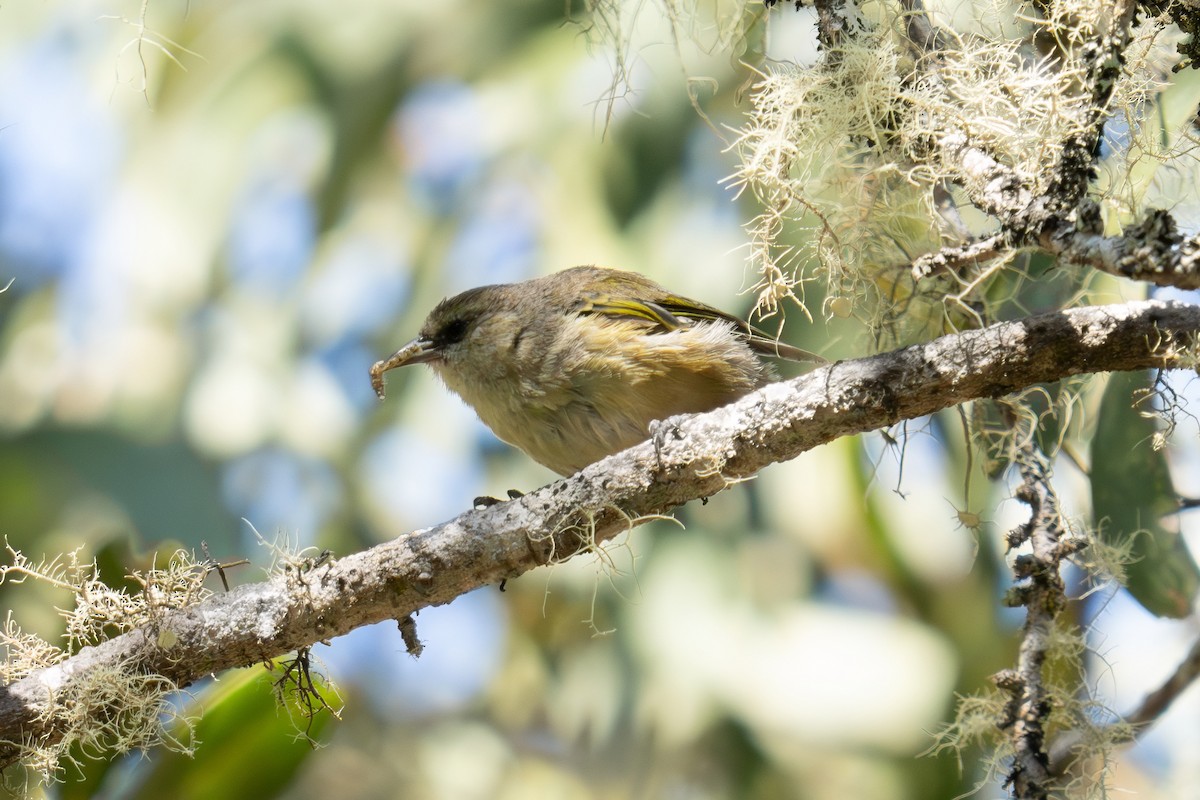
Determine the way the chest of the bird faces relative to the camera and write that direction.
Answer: to the viewer's left

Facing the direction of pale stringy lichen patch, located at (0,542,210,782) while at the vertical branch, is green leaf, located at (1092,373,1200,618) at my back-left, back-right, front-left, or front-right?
back-right

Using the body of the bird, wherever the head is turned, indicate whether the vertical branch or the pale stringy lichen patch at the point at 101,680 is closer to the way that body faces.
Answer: the pale stringy lichen patch

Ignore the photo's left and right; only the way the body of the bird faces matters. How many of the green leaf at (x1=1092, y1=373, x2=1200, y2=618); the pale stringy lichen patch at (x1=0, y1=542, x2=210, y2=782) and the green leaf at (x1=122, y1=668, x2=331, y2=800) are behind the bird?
1

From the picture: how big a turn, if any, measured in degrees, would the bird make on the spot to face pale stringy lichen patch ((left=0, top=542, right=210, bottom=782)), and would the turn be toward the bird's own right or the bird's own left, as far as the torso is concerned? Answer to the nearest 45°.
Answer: approximately 45° to the bird's own left

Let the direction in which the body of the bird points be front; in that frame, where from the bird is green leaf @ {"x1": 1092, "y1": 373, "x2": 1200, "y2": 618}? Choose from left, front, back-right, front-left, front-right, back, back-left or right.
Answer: back

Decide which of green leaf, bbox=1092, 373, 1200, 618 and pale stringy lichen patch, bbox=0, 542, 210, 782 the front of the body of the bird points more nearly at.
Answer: the pale stringy lichen patch

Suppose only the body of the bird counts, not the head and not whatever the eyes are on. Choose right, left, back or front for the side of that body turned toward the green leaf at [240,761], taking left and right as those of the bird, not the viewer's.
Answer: front
